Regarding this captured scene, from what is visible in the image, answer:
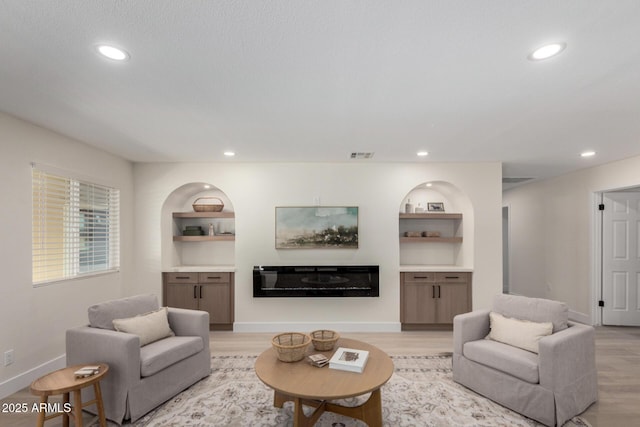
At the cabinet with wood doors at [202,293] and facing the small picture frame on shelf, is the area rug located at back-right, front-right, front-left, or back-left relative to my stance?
front-right

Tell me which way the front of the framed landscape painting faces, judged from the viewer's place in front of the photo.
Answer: facing the viewer

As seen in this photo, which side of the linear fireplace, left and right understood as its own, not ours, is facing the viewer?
front

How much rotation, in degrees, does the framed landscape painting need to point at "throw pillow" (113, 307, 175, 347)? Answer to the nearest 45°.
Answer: approximately 45° to its right

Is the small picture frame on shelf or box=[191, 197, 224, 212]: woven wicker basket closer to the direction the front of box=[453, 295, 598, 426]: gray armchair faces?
the woven wicker basket

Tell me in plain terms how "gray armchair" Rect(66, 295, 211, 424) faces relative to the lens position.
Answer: facing the viewer and to the right of the viewer

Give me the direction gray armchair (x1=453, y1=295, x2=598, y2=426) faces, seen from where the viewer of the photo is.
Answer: facing the viewer and to the left of the viewer

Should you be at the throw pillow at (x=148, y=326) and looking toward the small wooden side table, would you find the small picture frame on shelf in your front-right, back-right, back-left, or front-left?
back-left

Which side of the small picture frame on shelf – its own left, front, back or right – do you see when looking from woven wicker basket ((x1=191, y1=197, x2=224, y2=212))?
right

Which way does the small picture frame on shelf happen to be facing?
toward the camera

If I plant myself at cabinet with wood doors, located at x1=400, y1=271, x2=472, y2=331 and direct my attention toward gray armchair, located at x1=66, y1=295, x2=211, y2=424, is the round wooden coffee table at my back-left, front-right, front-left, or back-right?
front-left

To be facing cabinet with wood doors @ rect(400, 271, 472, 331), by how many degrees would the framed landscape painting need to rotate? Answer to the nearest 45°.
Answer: approximately 90° to its left

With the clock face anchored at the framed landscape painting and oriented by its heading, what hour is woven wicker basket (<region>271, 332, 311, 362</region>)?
The woven wicker basket is roughly at 12 o'clock from the framed landscape painting.

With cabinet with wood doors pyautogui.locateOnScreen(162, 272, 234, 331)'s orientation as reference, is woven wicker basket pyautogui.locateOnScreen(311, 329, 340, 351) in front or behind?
in front
